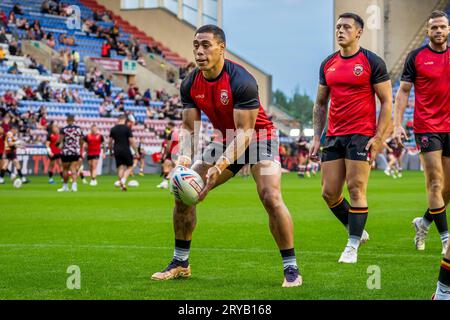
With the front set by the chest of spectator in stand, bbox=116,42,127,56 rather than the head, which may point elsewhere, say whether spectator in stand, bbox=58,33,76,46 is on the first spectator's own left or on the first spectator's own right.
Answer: on the first spectator's own right

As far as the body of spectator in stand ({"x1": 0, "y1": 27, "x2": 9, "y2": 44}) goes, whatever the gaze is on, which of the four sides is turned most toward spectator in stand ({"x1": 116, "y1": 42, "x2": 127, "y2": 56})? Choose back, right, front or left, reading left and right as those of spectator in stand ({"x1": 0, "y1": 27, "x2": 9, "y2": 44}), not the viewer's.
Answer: left

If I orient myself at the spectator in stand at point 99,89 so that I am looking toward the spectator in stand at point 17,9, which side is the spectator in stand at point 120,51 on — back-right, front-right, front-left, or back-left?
front-right

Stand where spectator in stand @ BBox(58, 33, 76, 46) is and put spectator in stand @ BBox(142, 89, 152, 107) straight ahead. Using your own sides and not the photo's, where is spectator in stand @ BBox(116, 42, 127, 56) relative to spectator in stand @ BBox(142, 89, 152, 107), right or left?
left

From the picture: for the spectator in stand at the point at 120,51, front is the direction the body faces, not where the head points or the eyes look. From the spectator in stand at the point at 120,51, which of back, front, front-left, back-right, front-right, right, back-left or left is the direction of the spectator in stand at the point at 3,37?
right

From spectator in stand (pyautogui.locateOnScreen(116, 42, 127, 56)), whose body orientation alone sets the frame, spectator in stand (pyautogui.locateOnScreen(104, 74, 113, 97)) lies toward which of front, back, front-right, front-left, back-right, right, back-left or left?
front-right

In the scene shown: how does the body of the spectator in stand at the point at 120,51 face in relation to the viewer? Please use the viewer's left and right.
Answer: facing the viewer and to the right of the viewer

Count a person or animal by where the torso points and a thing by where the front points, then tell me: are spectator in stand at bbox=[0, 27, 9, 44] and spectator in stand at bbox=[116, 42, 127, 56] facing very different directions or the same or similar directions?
same or similar directions

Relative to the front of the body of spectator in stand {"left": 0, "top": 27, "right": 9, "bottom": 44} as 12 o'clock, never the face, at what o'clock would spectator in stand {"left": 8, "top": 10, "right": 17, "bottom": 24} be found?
spectator in stand {"left": 8, "top": 10, "right": 17, "bottom": 24} is roughly at 8 o'clock from spectator in stand {"left": 0, "top": 27, "right": 9, "bottom": 44}.

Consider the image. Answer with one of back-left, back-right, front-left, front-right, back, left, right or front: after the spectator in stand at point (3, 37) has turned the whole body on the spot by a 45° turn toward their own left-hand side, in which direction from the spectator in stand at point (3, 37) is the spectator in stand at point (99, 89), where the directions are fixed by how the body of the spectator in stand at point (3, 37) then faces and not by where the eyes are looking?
front

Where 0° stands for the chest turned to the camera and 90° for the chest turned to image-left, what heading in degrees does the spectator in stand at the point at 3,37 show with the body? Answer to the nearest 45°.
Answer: approximately 315°
